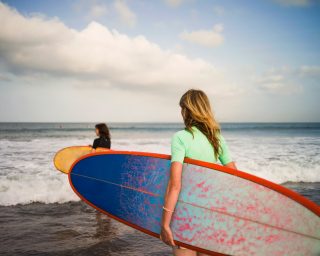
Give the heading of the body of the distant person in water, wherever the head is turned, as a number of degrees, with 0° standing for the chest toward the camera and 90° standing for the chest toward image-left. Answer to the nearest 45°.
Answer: approximately 135°
